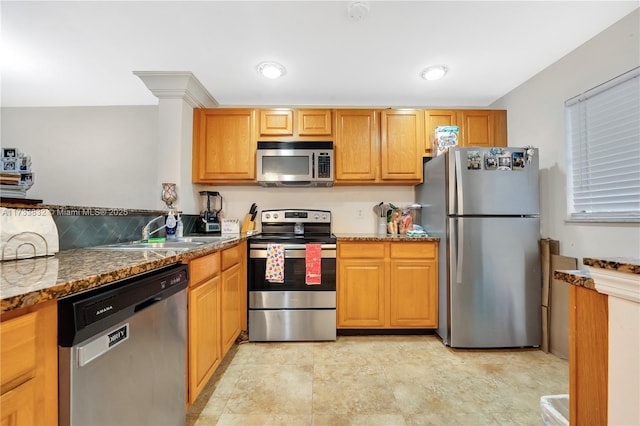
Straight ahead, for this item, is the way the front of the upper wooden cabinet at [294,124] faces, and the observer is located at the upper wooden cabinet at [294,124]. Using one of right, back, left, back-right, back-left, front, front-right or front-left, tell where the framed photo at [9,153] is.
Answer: front-right

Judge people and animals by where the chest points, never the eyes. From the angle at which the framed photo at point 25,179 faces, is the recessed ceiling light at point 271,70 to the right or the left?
on its left

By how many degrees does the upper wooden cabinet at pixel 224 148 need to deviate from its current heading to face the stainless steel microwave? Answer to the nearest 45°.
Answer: approximately 45° to its left

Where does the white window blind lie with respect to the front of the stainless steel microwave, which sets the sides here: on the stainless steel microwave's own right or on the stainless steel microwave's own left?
on the stainless steel microwave's own left

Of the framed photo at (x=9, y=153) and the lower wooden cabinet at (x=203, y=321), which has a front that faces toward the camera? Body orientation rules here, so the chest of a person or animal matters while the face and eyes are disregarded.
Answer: the framed photo

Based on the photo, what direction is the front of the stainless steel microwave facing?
toward the camera

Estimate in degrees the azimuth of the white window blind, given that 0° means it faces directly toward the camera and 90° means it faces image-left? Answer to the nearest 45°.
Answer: approximately 45°

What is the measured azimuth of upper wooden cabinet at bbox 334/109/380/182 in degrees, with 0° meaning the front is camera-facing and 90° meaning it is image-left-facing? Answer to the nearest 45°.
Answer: approximately 0°

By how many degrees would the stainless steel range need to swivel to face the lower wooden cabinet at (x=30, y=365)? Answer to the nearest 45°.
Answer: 0° — it already faces it

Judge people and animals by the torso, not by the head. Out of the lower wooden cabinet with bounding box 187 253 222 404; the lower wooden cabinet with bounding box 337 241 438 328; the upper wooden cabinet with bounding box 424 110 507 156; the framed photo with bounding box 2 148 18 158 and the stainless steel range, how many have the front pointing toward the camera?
4

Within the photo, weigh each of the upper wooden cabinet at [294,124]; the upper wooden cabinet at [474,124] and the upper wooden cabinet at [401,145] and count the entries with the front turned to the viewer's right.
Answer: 0

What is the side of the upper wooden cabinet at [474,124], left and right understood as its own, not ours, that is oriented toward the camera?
front

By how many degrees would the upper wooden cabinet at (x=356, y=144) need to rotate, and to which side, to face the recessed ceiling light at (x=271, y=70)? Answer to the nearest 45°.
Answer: approximately 45° to its right

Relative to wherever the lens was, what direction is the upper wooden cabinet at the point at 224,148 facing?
facing the viewer

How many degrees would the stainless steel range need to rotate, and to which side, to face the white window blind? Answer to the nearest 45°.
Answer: approximately 90° to its left

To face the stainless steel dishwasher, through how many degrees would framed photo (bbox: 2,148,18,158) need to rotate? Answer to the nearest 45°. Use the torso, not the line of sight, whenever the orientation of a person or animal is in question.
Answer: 0° — it already faces it
